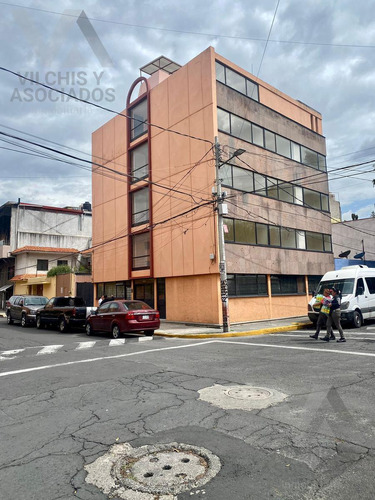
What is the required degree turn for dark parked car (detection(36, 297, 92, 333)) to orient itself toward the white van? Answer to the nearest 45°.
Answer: approximately 180°

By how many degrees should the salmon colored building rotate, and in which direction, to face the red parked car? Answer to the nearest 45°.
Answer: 0° — it already faces it

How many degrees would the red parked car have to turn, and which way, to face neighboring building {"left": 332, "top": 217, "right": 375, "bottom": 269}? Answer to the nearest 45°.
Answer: approximately 90° to its right

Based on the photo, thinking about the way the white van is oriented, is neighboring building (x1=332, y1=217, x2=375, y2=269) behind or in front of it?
behind

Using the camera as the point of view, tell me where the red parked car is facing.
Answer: facing away from the viewer and to the left of the viewer

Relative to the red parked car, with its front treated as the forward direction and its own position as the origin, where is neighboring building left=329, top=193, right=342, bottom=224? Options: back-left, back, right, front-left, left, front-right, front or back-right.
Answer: right

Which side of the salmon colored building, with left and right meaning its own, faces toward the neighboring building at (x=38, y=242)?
right

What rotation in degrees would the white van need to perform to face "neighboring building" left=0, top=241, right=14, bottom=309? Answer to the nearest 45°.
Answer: approximately 45° to its right

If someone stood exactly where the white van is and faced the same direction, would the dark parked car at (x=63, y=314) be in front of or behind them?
in front

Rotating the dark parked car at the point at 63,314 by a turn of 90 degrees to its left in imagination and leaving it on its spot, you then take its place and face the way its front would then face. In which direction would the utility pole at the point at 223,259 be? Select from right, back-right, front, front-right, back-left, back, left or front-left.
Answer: left

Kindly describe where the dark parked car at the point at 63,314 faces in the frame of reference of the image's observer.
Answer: facing away from the viewer and to the left of the viewer
